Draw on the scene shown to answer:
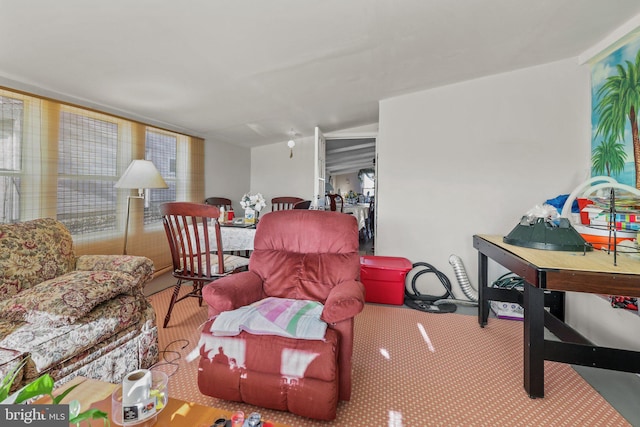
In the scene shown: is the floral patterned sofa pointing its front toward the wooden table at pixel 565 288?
yes

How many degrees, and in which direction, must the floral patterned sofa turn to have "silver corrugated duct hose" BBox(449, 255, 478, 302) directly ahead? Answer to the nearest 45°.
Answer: approximately 45° to its left

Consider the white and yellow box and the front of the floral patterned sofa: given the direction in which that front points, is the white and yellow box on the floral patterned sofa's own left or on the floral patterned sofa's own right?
on the floral patterned sofa's own left

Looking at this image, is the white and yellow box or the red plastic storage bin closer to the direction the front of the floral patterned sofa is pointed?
the red plastic storage bin

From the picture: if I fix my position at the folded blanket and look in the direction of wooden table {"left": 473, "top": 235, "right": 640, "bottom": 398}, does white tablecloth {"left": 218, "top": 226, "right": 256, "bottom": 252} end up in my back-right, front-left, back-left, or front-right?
back-left

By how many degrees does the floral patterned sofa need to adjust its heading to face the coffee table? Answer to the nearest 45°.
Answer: approximately 45° to its right

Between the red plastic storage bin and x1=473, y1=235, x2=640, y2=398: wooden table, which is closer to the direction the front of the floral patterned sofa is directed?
the wooden table

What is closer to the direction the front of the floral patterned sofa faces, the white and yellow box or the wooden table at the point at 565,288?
the wooden table

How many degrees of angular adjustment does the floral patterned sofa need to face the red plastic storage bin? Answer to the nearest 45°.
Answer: approximately 45° to its left

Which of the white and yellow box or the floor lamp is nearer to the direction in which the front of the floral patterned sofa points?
the white and yellow box

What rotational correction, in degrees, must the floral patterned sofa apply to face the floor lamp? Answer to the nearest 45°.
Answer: approximately 90° to its left

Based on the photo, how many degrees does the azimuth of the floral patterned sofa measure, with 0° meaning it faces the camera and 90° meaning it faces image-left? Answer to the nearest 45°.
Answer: approximately 315°

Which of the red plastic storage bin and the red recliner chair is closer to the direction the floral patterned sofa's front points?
the red recliner chair
